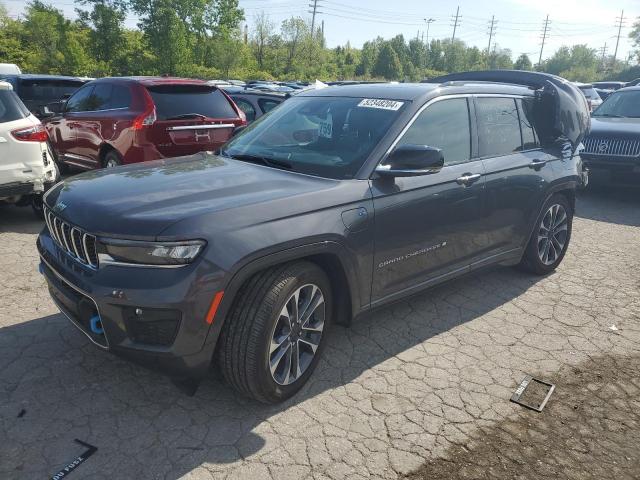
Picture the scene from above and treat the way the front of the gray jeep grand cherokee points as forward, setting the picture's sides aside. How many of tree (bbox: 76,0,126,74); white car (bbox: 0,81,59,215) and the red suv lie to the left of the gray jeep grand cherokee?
0

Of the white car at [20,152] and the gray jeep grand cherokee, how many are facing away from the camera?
1

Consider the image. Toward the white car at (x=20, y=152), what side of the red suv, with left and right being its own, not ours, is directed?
left

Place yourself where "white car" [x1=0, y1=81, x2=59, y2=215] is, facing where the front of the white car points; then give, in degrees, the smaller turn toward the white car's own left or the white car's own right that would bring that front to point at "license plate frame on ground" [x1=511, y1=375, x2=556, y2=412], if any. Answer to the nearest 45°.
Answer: approximately 135° to the white car's own right

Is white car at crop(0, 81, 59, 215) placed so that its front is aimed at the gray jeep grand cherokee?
no

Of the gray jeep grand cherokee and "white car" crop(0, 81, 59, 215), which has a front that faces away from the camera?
the white car

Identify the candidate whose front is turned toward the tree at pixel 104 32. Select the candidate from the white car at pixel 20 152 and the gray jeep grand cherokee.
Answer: the white car

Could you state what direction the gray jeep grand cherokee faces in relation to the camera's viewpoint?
facing the viewer and to the left of the viewer

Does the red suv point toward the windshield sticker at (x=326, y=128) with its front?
no

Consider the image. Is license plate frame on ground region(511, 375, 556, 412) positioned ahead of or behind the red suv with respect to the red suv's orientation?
behind

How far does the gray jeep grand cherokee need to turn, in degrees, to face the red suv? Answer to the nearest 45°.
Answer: approximately 90° to its right

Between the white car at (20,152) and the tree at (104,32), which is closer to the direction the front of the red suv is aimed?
the tree

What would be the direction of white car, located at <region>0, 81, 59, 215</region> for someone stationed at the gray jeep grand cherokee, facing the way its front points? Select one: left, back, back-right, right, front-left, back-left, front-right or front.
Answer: right

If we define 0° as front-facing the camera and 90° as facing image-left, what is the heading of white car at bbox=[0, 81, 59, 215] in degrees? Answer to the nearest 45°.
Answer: approximately 180°

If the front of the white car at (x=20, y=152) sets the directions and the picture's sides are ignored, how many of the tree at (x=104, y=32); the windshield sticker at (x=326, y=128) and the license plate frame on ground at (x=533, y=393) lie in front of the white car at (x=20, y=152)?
1
